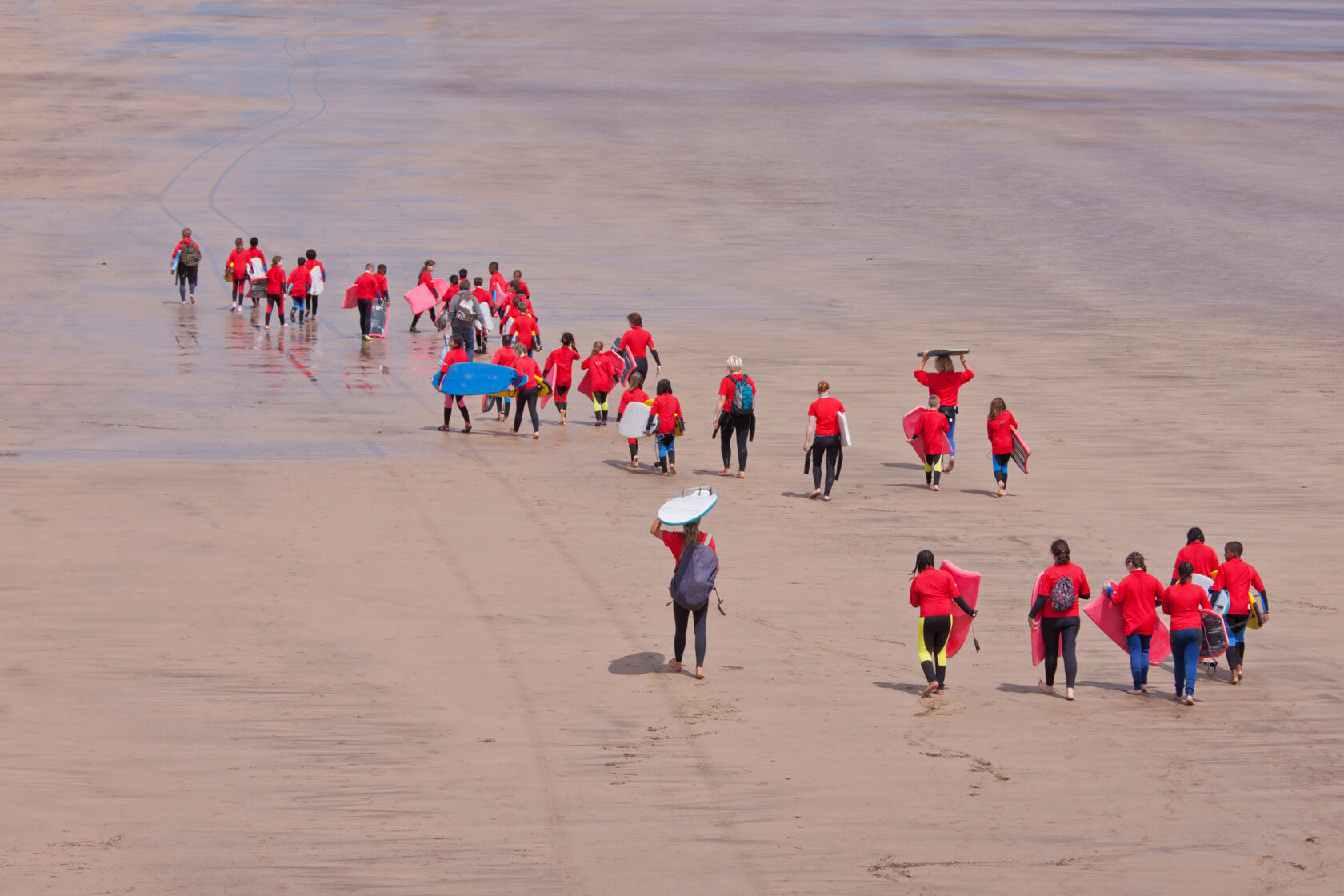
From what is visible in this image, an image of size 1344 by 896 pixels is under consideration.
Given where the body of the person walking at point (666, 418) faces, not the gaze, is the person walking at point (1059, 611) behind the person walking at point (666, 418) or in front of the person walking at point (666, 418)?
behind

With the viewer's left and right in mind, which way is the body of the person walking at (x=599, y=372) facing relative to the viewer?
facing away from the viewer

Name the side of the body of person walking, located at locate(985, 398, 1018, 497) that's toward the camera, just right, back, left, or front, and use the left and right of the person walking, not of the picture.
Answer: back

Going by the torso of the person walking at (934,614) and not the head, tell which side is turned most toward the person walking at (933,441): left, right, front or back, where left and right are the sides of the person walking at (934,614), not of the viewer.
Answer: front

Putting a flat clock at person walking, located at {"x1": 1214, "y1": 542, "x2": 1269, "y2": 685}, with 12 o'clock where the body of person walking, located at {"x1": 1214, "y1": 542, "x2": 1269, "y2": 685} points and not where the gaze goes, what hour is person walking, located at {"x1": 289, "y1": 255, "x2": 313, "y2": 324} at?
person walking, located at {"x1": 289, "y1": 255, "x2": 313, "y2": 324} is roughly at 10 o'clock from person walking, located at {"x1": 1214, "y1": 542, "x2": 1269, "y2": 685}.

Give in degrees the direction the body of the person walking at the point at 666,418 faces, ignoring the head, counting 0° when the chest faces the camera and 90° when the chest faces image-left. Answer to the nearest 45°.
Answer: approximately 180°

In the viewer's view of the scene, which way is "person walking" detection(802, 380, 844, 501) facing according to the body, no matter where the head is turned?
away from the camera

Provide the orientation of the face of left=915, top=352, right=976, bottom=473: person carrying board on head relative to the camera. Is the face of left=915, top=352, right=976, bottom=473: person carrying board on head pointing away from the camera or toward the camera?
away from the camera

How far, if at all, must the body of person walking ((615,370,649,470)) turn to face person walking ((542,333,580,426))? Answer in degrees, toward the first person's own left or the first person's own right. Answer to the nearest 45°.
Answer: approximately 45° to the first person's own left

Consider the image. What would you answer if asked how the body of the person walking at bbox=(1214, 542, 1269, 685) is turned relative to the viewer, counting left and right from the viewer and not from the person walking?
facing away from the viewer

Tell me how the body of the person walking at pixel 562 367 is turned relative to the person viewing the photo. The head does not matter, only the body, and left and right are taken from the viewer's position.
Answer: facing away from the viewer

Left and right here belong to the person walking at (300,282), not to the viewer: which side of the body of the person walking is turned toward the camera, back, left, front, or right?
back

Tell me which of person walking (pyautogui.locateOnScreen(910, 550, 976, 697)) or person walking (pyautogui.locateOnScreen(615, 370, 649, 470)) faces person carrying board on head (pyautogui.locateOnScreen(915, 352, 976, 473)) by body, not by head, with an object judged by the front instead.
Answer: person walking (pyautogui.locateOnScreen(910, 550, 976, 697))

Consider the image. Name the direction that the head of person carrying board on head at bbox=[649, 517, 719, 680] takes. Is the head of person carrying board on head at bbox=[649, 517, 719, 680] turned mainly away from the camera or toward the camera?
away from the camera

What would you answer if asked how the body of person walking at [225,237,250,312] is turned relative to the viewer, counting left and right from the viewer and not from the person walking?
facing away from the viewer

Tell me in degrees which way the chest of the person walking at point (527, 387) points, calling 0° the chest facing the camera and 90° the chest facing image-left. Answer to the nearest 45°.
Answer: approximately 135°

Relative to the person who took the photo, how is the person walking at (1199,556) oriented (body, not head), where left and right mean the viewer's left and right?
facing away from the viewer
